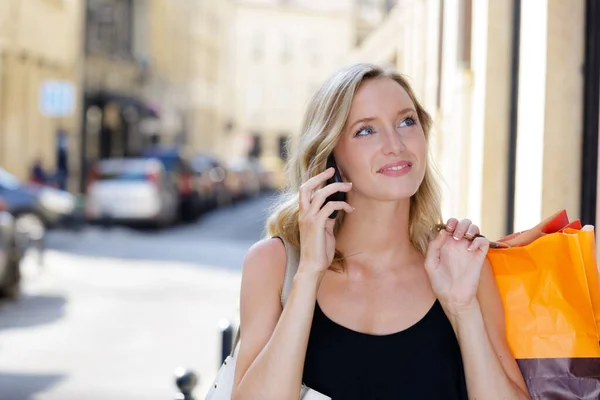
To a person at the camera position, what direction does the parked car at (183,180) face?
facing away from the viewer

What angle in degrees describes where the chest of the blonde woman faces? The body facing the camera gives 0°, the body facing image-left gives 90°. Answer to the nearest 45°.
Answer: approximately 0°

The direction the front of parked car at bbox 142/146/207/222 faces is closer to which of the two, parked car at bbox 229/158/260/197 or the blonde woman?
the parked car

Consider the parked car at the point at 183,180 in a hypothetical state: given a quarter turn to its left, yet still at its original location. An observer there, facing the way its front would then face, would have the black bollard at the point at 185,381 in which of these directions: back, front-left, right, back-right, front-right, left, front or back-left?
left

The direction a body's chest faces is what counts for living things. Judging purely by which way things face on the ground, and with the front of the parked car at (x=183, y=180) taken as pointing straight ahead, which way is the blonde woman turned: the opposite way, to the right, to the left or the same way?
the opposite way

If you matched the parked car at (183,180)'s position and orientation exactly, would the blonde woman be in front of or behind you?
behind

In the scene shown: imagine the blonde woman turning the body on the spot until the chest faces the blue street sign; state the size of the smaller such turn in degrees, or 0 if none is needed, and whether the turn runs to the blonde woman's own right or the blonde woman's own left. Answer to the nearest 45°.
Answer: approximately 180°

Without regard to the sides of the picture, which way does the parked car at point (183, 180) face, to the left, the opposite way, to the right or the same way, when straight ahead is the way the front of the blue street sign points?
the opposite way

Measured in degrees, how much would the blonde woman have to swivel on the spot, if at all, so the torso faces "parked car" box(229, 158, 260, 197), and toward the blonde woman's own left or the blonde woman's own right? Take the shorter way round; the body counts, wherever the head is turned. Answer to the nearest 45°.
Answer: approximately 180°

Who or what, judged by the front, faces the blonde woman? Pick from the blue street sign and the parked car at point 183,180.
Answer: the blue street sign
